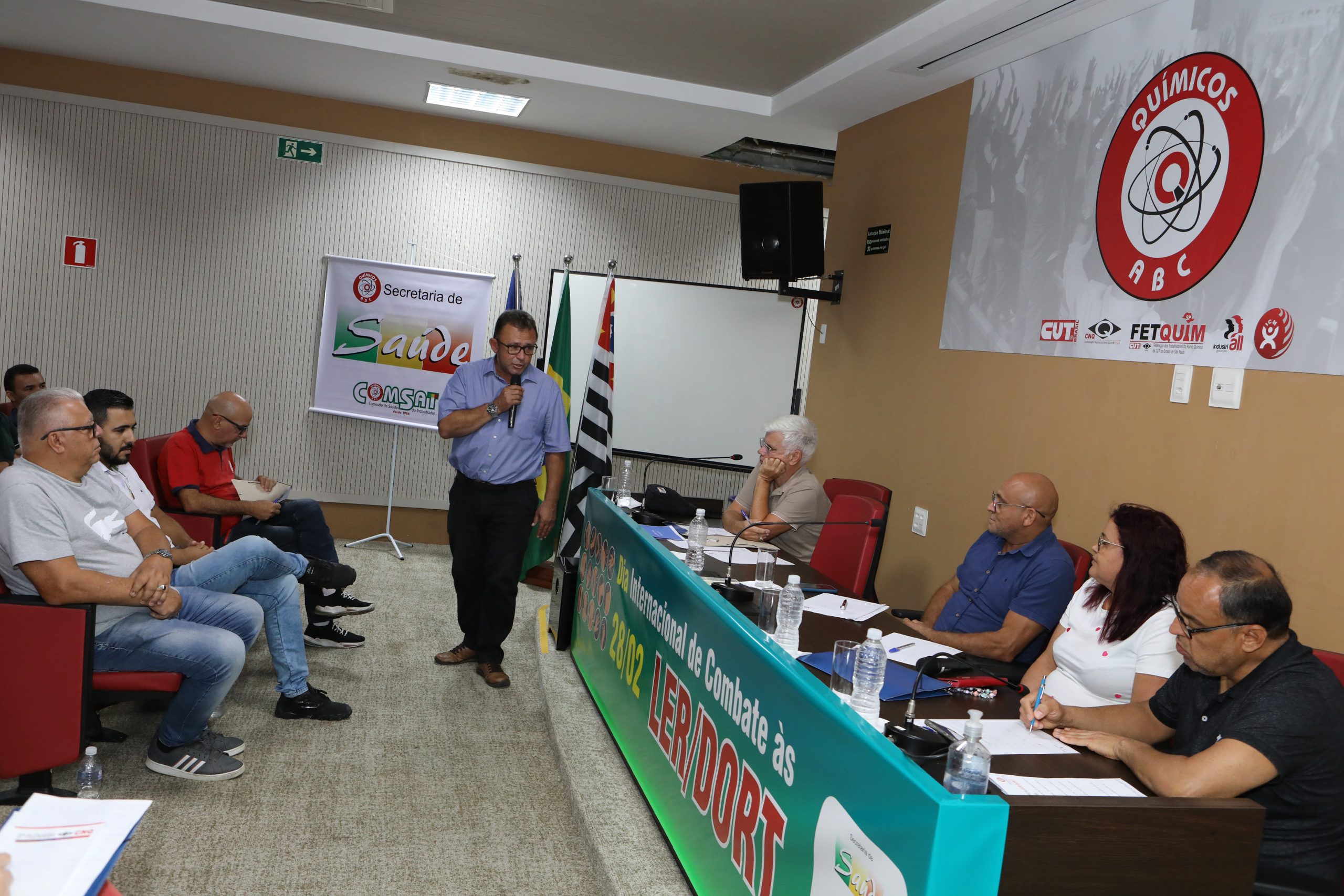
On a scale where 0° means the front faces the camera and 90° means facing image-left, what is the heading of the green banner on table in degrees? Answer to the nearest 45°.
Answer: approximately 45°

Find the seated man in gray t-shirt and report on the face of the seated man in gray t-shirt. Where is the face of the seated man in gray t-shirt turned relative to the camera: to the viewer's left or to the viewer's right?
to the viewer's right

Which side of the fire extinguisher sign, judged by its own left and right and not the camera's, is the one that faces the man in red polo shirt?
front

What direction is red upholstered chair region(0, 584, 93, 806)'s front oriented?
to the viewer's right

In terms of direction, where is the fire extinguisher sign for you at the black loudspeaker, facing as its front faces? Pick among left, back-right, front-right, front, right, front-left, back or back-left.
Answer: front-right

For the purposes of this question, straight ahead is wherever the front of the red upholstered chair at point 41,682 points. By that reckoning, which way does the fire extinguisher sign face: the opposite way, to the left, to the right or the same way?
to the right

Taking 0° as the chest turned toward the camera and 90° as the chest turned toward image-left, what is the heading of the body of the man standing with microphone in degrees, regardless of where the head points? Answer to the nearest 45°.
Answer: approximately 0°

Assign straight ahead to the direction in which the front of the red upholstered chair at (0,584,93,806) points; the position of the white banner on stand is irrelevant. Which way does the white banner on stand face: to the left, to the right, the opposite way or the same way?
to the right

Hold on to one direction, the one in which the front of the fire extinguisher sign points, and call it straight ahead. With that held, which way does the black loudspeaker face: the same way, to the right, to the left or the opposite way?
to the right

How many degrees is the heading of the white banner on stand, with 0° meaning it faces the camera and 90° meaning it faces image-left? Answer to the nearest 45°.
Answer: approximately 0°

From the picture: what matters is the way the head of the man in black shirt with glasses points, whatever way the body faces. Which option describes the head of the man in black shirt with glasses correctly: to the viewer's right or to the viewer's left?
to the viewer's left

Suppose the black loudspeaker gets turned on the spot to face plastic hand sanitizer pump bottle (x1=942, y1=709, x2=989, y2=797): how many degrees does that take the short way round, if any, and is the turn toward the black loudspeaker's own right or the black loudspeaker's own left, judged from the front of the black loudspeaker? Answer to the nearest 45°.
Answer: approximately 45° to the black loudspeaker's own left

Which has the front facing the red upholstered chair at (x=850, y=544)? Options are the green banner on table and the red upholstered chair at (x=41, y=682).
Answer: the red upholstered chair at (x=41, y=682)
